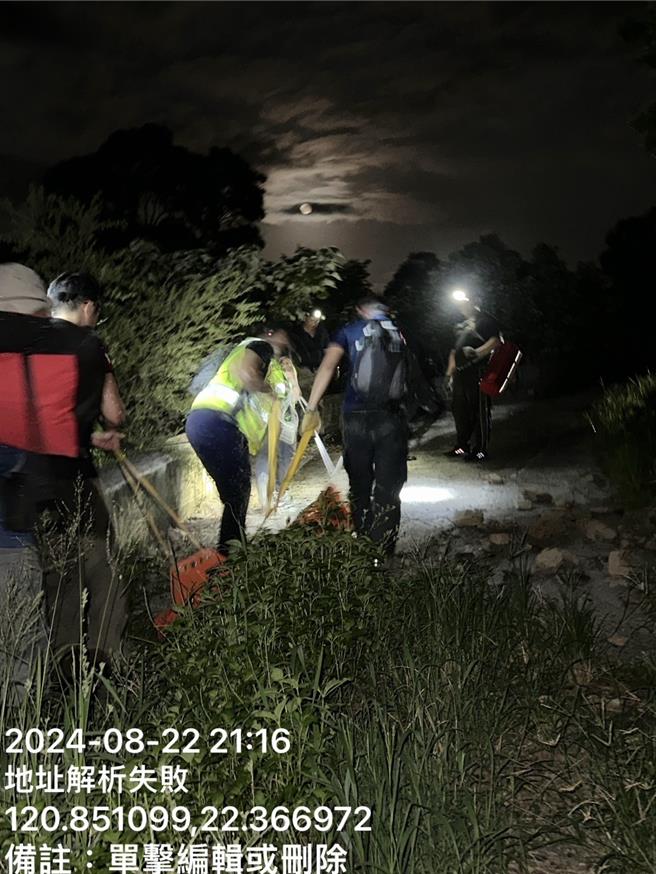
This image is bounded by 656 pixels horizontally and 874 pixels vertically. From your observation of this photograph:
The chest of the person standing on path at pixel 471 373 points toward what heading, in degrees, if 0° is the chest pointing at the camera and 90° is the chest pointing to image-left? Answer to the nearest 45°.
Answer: approximately 45°

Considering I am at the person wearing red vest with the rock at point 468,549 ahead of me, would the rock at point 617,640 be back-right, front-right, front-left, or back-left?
front-right

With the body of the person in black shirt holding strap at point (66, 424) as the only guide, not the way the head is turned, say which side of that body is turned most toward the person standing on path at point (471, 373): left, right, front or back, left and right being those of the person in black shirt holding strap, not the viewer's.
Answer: front

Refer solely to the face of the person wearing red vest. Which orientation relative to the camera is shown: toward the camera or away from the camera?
away from the camera

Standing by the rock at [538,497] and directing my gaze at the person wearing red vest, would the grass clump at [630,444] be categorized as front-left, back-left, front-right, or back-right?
back-left

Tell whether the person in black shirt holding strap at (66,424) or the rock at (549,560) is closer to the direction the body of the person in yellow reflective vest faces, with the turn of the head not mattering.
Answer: the rock

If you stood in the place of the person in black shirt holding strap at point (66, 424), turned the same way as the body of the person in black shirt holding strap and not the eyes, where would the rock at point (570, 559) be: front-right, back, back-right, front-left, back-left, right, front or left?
front

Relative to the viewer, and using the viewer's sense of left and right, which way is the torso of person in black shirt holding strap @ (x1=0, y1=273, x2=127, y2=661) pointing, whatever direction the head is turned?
facing away from the viewer and to the right of the viewer

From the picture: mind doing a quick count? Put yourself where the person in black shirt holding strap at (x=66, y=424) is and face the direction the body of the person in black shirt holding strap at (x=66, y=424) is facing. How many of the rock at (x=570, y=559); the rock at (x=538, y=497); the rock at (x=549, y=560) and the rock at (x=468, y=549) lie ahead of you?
4

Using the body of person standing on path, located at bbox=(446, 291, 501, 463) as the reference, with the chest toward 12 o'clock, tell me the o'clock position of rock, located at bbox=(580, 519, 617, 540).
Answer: The rock is roughly at 10 o'clock from the person standing on path.

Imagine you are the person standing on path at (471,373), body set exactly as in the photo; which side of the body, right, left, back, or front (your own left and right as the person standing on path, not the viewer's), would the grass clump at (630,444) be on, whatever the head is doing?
left
